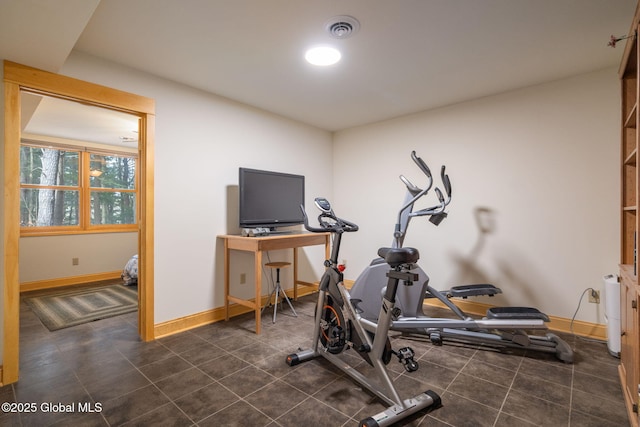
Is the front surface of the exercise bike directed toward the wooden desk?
yes

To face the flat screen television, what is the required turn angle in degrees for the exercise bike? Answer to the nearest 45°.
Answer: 0° — it already faces it

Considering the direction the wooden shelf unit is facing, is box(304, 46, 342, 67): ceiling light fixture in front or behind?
in front

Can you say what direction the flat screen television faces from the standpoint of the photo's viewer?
facing the viewer and to the right of the viewer

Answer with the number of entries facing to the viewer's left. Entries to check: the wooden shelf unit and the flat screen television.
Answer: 1

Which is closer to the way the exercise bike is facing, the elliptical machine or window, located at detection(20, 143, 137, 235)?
the window

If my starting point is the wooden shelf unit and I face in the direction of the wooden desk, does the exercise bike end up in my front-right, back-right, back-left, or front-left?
front-left

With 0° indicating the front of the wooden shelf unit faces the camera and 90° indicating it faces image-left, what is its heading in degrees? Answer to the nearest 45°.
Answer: approximately 90°

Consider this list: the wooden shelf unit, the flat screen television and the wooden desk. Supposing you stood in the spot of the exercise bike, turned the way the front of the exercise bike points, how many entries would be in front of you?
2

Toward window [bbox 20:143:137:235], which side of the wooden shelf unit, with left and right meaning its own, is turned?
front

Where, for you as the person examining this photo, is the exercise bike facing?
facing away from the viewer and to the left of the viewer

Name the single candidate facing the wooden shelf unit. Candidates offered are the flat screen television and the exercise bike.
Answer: the flat screen television

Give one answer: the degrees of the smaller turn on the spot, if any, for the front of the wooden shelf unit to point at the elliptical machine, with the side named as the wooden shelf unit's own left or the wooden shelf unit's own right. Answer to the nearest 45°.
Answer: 0° — it already faces it

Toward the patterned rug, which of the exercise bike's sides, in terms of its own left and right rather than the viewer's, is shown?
front

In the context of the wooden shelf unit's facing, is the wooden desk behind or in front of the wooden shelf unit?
in front

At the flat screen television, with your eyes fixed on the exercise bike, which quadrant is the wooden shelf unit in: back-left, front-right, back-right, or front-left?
front-left
